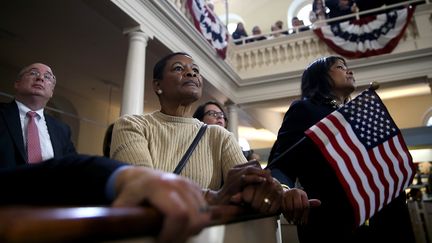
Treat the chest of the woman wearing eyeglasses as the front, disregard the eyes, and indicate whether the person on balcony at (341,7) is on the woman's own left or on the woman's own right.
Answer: on the woman's own left

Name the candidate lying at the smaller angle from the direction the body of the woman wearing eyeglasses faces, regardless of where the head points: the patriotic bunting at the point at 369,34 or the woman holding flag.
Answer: the woman holding flag

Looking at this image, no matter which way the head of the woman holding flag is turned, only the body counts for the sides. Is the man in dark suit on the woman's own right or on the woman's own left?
on the woman's own right

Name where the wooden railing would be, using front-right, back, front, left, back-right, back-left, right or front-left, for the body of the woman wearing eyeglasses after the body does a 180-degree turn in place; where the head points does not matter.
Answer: back-left

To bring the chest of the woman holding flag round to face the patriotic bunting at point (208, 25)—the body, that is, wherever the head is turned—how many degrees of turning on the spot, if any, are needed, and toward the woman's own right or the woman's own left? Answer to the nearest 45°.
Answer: approximately 180°

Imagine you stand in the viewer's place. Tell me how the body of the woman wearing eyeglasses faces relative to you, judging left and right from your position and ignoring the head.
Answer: facing the viewer and to the right of the viewer

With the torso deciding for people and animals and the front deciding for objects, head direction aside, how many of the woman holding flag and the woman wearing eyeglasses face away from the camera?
0

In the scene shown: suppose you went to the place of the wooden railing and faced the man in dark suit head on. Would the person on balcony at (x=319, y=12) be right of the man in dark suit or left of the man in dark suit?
right

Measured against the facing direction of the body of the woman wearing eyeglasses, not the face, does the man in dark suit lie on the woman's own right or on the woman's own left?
on the woman's own right
